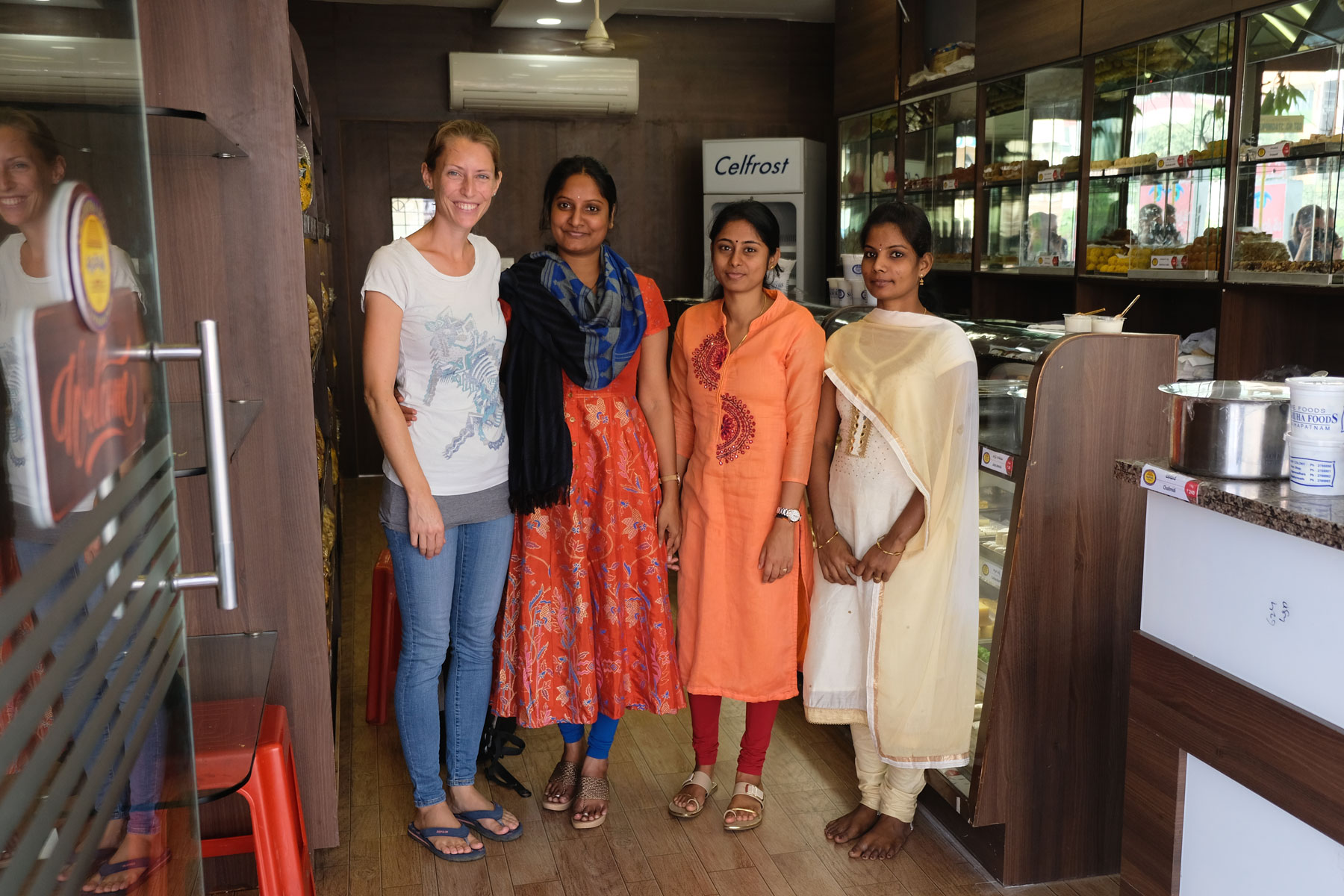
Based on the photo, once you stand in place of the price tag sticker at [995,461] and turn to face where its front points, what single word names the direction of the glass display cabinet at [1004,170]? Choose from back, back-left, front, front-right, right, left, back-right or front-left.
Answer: back-right

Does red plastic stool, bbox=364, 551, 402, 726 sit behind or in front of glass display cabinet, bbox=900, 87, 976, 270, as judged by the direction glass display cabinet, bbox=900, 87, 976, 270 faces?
in front

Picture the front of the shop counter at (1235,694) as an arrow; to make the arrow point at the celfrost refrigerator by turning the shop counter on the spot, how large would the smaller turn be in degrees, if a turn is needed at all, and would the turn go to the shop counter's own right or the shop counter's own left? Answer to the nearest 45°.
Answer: approximately 90° to the shop counter's own right

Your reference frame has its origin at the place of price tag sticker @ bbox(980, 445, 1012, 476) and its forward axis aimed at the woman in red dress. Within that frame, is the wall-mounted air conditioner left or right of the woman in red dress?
right

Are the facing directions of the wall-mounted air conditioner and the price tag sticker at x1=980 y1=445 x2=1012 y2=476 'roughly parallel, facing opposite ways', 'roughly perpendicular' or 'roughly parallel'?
roughly perpendicular

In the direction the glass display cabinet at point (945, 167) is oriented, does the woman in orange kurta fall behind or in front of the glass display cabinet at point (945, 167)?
in front

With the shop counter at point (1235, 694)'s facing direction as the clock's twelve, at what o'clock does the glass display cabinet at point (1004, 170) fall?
The glass display cabinet is roughly at 4 o'clock from the shop counter.

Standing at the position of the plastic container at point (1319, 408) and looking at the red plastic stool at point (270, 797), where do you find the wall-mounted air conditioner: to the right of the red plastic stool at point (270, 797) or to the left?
right

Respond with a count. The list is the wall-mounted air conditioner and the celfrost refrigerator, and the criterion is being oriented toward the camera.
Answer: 2

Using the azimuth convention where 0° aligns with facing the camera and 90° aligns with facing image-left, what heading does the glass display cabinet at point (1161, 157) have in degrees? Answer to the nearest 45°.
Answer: approximately 45°

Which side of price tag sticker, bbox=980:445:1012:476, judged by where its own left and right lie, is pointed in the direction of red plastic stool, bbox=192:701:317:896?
front

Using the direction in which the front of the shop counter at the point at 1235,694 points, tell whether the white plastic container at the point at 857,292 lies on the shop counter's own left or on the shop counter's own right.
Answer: on the shop counter's own right

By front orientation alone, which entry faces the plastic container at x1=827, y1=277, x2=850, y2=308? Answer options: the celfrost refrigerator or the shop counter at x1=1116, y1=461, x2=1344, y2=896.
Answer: the celfrost refrigerator

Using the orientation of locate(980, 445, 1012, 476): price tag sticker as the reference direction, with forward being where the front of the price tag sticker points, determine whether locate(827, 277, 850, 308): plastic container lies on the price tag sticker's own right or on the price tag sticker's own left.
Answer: on the price tag sticker's own right
